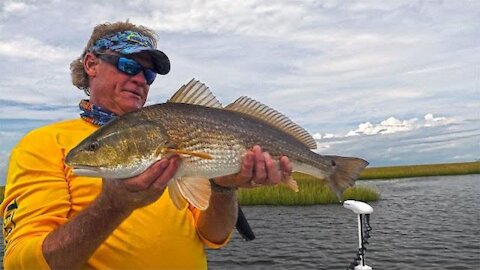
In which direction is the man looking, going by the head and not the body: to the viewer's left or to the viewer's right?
to the viewer's right

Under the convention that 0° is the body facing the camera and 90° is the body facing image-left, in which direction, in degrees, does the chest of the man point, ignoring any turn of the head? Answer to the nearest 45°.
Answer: approximately 315°
